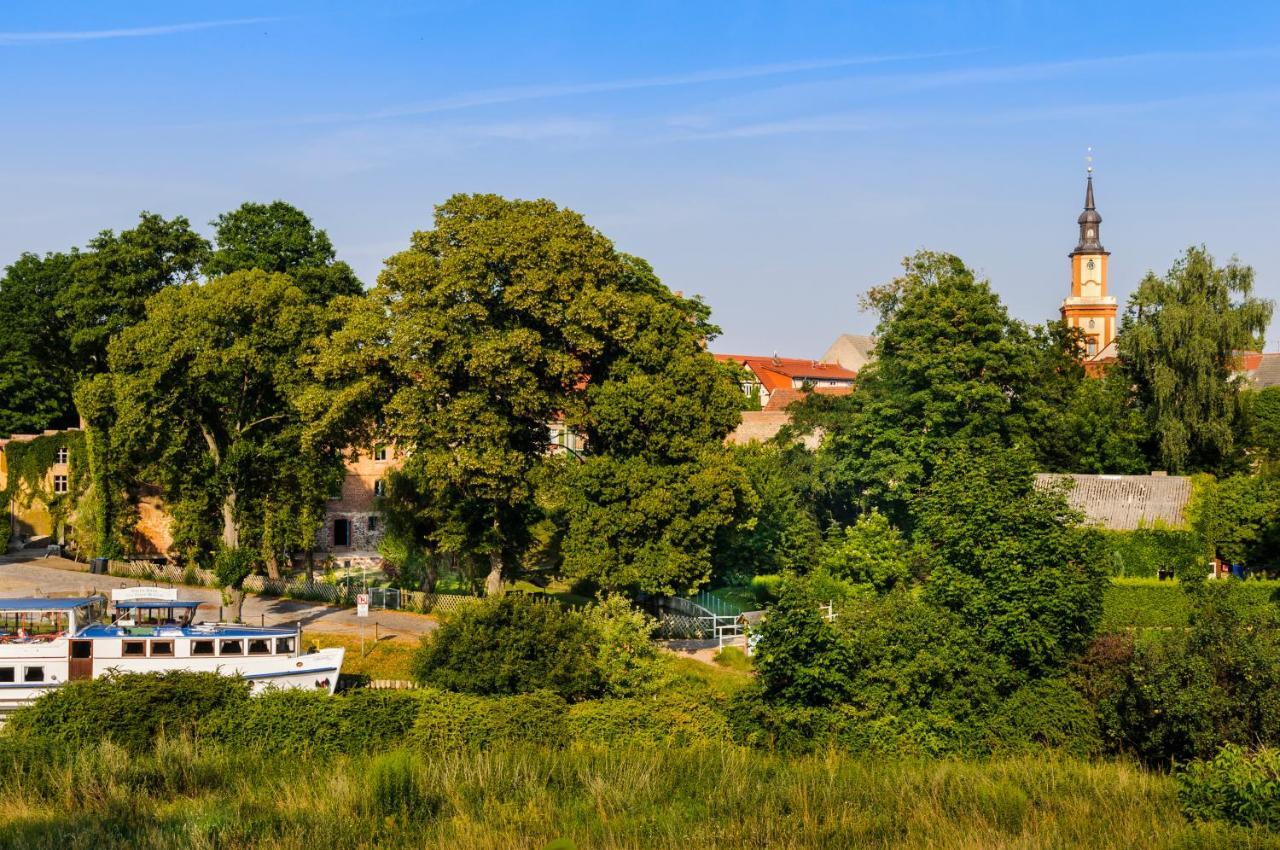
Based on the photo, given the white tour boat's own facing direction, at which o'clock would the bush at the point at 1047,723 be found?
The bush is roughly at 1 o'clock from the white tour boat.

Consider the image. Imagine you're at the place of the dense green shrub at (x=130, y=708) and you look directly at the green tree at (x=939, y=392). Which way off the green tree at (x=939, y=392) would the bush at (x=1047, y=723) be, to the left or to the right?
right

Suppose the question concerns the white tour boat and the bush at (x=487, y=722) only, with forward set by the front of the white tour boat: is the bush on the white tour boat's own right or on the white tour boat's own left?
on the white tour boat's own right

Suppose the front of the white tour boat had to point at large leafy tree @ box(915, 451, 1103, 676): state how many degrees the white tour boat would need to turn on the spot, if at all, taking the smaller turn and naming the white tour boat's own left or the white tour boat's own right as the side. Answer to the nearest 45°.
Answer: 0° — it already faces it

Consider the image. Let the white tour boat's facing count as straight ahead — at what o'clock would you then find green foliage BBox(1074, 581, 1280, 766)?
The green foliage is roughly at 1 o'clock from the white tour boat.

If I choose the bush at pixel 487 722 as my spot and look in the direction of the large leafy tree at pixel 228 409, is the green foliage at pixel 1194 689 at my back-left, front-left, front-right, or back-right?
back-right

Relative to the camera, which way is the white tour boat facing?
to the viewer's right
